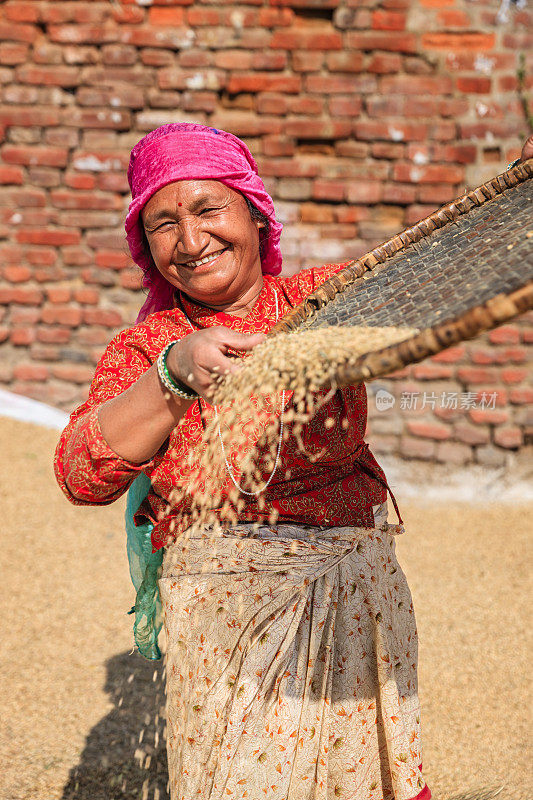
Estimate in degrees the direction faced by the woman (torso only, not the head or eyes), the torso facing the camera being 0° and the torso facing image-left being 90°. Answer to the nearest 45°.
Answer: approximately 0°
